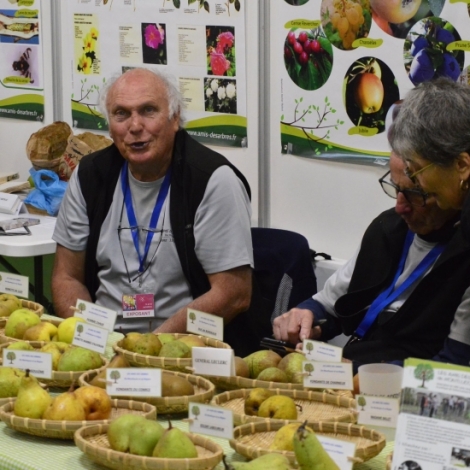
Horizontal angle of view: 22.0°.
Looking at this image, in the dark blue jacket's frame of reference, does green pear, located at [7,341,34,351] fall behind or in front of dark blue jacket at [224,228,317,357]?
in front

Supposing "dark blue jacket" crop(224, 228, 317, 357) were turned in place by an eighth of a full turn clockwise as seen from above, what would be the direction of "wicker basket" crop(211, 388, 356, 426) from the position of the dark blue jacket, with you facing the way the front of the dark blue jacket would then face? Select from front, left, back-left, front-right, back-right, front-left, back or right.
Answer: left

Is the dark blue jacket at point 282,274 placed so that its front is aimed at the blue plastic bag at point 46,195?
no

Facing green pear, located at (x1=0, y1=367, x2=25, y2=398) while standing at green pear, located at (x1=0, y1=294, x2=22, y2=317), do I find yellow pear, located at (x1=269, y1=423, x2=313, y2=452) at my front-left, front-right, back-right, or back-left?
front-left

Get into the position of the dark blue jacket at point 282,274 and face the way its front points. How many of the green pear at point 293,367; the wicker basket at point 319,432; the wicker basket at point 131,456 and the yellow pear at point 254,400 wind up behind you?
0

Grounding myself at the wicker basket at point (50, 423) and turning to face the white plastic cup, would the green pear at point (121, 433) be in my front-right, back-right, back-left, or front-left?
front-right
